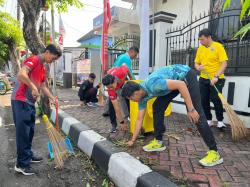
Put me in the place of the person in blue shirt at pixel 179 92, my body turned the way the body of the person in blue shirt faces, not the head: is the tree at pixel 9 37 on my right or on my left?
on my right

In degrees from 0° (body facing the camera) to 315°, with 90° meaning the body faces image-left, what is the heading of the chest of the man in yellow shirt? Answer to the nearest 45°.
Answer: approximately 45°

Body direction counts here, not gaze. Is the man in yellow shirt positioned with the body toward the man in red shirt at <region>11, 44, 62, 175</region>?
yes

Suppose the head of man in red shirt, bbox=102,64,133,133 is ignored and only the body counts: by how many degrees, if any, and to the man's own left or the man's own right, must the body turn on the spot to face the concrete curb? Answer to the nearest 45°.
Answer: approximately 45° to the man's own left

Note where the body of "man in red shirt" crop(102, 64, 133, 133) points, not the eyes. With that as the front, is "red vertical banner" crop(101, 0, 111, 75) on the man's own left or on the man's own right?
on the man's own right

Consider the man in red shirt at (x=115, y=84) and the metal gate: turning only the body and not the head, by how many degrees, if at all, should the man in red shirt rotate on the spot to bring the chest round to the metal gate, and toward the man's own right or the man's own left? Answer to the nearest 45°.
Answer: approximately 180°

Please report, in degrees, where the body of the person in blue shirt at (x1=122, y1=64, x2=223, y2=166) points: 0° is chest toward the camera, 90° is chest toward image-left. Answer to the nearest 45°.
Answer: approximately 90°

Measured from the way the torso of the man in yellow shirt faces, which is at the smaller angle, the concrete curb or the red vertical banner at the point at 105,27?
the concrete curb

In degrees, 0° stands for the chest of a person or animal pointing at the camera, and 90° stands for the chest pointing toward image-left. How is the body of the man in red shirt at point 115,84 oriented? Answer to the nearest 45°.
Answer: approximately 45°

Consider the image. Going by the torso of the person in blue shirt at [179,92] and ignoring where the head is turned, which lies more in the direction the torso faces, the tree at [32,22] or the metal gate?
the tree

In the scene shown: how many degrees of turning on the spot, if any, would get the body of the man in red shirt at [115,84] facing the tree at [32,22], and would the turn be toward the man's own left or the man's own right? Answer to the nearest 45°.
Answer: approximately 90° to the man's own right

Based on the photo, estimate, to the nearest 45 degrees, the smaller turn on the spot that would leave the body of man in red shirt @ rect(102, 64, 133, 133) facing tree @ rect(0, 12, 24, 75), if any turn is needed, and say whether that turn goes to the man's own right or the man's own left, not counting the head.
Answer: approximately 90° to the man's own right
